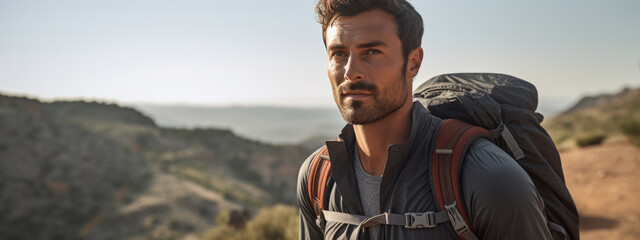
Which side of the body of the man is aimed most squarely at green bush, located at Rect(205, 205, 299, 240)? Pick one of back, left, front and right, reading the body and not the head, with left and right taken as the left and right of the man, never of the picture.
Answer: right

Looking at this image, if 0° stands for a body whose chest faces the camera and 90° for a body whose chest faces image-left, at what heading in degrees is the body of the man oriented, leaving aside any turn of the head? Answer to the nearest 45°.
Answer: approximately 45°

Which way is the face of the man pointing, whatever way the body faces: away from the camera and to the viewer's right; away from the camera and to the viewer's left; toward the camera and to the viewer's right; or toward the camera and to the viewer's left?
toward the camera and to the viewer's left

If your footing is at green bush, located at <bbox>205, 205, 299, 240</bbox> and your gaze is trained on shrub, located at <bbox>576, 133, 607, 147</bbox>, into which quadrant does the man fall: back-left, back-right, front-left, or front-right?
back-right

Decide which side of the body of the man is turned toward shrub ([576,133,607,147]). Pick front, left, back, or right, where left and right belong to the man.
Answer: back
